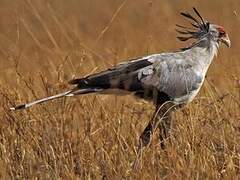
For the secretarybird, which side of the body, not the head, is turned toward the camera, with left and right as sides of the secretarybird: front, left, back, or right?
right
